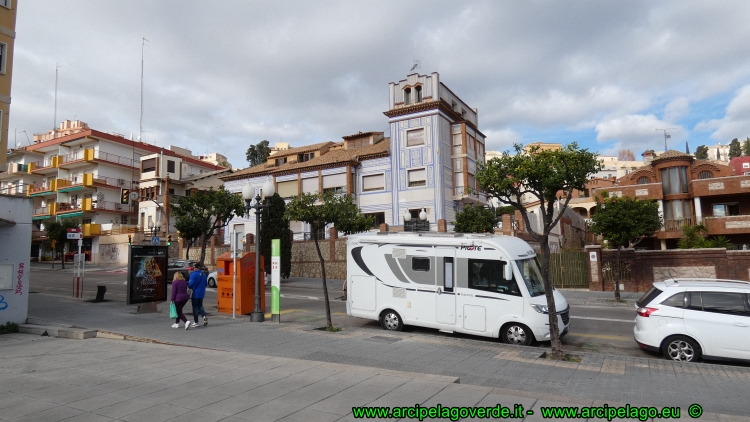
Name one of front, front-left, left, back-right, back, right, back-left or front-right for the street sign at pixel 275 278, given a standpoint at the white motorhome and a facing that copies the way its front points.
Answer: back-right

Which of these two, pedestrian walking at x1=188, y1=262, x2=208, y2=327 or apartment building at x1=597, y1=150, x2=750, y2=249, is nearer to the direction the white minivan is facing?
the apartment building

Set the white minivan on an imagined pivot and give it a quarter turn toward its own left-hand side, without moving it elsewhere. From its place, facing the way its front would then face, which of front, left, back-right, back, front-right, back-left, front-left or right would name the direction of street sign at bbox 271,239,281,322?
left

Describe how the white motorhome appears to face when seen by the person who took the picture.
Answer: facing the viewer and to the right of the viewer

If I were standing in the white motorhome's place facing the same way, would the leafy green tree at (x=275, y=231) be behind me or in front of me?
behind

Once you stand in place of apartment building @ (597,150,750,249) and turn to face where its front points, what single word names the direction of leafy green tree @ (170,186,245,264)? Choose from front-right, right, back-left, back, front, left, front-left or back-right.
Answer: front-right

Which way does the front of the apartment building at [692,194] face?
toward the camera

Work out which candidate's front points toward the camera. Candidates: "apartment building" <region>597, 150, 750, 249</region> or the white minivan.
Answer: the apartment building

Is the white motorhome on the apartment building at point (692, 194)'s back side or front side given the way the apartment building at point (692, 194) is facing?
on the front side

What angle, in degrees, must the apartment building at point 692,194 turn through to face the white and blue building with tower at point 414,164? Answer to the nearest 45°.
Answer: approximately 45° to its right

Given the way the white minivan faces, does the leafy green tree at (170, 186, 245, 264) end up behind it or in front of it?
behind

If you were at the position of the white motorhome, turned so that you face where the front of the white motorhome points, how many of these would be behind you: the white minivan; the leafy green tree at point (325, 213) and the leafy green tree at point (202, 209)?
2

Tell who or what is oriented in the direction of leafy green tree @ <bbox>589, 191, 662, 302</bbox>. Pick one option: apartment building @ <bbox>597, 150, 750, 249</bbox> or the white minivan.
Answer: the apartment building
